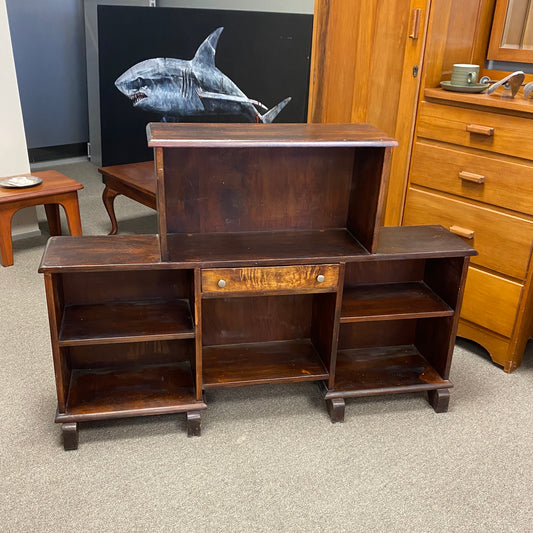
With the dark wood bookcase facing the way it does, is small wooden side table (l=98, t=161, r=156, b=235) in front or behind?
behind

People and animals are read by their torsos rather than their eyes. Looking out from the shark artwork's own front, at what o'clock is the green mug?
The green mug is roughly at 11 o'clock from the shark artwork.

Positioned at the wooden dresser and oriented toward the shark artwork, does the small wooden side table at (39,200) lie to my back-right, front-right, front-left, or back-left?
front-left

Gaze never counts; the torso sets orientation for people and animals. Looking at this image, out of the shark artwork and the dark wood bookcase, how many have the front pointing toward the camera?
2

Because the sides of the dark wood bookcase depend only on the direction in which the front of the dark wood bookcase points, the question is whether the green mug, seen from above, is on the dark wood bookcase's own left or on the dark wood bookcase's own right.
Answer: on the dark wood bookcase's own left

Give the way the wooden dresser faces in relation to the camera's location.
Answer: facing the viewer and to the left of the viewer

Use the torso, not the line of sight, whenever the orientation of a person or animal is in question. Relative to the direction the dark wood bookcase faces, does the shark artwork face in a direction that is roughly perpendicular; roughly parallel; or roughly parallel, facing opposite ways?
roughly parallel

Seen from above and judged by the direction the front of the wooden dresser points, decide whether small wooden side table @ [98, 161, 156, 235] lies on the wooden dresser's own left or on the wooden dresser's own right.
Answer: on the wooden dresser's own right

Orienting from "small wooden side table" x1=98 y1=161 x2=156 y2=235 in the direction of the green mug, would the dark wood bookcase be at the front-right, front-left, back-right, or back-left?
front-right

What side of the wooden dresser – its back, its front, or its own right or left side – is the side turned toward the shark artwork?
right
